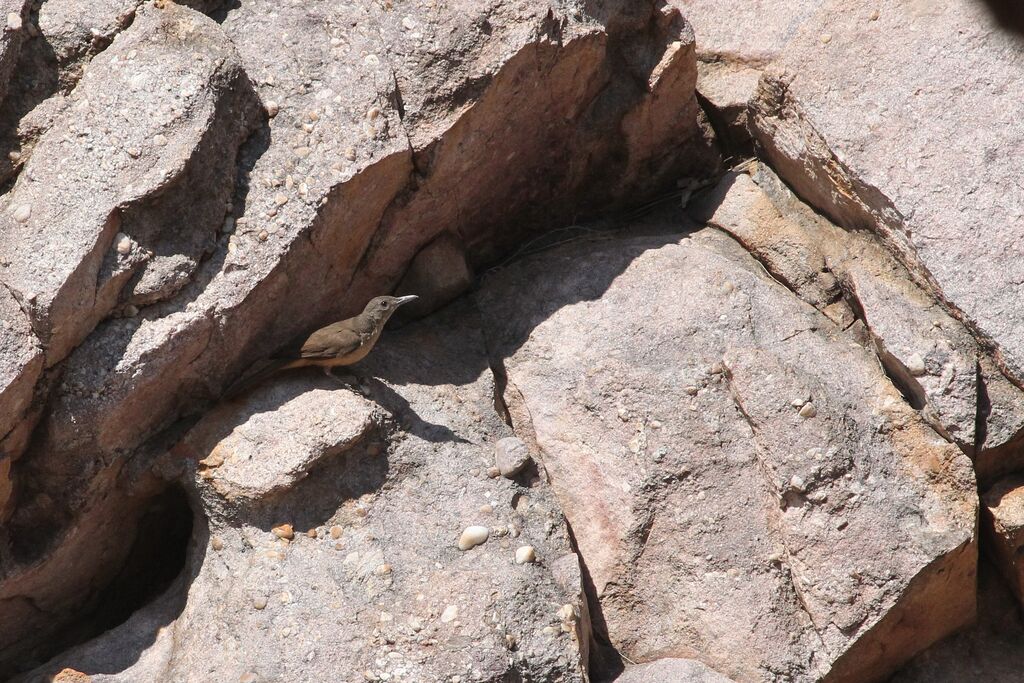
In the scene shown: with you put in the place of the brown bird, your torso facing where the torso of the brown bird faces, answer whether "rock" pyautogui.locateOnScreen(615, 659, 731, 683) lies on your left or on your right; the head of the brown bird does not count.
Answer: on your right

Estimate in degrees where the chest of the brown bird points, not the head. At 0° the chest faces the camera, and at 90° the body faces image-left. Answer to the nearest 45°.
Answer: approximately 270°
